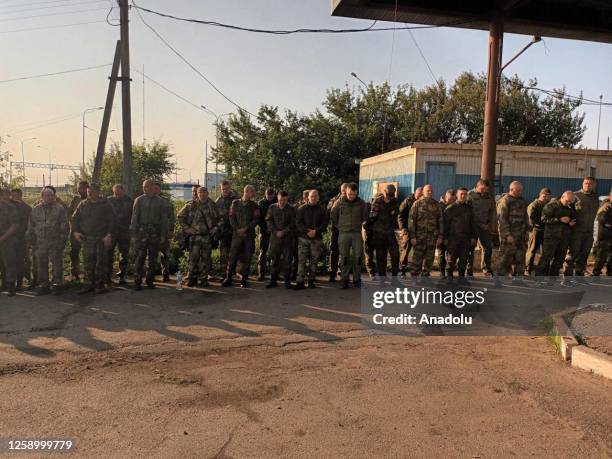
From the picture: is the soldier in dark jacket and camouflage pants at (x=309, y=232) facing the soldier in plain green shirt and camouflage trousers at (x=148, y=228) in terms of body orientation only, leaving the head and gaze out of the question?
no

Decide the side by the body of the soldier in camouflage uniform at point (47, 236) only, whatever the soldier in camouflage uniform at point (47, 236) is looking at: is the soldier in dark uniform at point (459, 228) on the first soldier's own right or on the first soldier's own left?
on the first soldier's own left

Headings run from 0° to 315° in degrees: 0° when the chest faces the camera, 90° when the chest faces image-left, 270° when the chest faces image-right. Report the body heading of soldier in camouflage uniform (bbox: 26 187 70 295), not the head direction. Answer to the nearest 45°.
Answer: approximately 0°

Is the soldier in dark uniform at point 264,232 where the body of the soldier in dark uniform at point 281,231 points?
no

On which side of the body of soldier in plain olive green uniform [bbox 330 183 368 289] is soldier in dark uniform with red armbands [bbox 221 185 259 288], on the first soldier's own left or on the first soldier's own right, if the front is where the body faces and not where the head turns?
on the first soldier's own right

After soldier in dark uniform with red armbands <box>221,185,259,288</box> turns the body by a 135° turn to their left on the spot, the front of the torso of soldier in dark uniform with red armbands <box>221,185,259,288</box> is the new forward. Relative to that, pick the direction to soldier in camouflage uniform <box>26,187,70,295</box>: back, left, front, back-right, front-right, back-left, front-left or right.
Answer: back-left

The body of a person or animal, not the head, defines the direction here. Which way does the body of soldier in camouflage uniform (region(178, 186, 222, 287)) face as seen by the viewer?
toward the camera

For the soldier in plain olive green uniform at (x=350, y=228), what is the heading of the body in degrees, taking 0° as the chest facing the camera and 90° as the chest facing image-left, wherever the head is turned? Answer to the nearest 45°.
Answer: approximately 0°

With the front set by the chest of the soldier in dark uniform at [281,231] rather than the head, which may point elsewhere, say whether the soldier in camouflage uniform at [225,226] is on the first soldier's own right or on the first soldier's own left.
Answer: on the first soldier's own right

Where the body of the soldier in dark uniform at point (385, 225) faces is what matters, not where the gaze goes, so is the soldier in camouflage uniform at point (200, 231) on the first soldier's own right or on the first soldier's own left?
on the first soldier's own right

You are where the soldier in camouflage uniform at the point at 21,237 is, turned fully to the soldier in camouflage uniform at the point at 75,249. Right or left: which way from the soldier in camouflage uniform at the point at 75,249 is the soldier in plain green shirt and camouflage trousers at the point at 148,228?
right

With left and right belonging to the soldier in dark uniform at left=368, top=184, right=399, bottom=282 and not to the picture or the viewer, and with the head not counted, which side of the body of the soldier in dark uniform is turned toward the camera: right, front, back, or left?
front

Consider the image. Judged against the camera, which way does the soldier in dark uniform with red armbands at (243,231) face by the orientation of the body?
toward the camera

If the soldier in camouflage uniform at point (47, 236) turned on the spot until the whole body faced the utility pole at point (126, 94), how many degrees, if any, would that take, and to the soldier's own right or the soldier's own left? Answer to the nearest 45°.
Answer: approximately 135° to the soldier's own left

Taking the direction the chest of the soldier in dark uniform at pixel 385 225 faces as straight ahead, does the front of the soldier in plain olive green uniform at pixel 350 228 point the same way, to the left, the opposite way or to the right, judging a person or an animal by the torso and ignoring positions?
the same way

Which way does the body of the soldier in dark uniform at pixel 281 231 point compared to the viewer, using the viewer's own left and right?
facing the viewer

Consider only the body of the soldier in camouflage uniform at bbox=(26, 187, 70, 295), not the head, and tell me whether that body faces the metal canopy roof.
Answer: no
